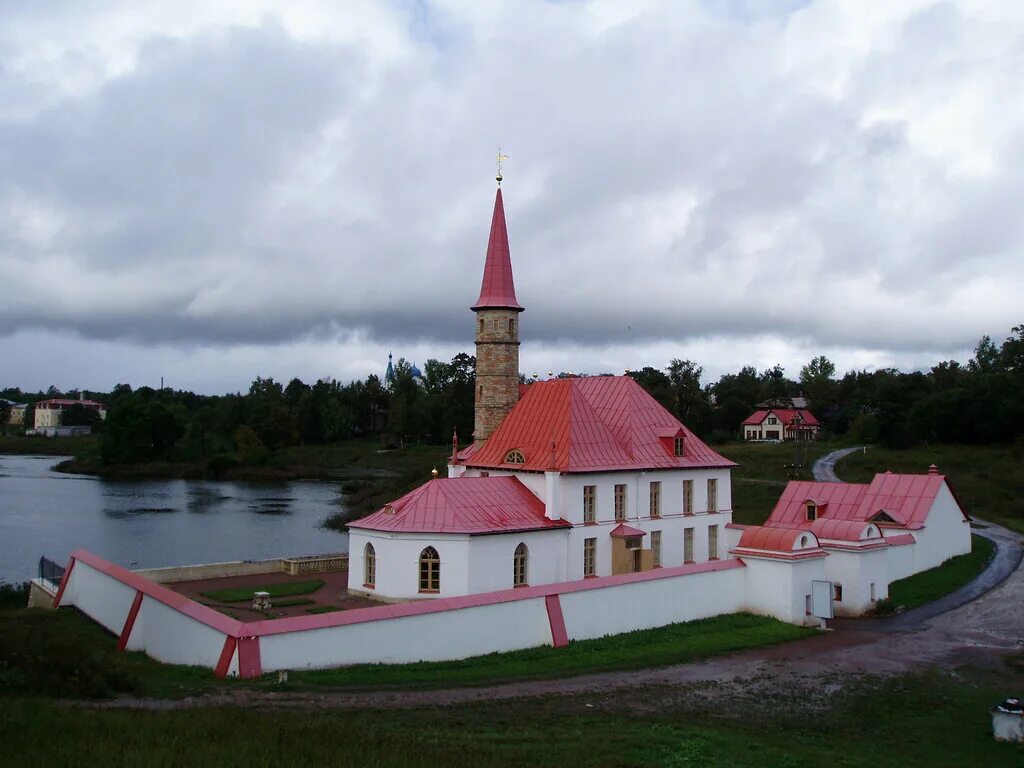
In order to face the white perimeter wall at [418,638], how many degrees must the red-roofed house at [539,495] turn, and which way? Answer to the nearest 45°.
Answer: approximately 45° to its right

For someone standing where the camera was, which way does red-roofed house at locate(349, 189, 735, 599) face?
facing the viewer and to the right of the viewer

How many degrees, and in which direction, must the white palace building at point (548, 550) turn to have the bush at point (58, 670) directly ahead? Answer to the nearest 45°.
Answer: approximately 90° to its right

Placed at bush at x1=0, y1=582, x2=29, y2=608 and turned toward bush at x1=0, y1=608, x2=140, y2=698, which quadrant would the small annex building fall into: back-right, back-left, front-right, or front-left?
front-left

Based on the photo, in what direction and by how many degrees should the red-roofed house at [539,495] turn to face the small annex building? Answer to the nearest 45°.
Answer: approximately 45° to its left

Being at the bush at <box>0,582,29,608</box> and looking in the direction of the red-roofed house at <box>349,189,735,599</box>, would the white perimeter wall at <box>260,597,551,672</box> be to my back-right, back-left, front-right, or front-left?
front-right

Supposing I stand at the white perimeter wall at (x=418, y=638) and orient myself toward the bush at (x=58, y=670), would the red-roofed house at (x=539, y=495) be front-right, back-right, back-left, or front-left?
back-right

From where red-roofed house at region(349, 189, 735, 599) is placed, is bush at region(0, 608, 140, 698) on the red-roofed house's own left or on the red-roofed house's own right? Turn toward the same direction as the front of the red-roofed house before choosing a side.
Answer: on the red-roofed house's own right

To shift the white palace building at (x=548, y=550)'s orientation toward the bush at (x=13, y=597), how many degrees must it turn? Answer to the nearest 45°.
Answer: approximately 135° to its right

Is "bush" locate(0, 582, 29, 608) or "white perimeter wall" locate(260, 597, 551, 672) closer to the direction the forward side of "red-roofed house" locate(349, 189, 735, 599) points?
the white perimeter wall
